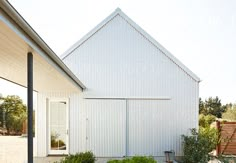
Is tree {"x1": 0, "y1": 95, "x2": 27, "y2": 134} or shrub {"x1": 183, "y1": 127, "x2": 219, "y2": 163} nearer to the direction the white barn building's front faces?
the shrub

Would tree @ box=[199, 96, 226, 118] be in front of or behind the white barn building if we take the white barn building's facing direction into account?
behind

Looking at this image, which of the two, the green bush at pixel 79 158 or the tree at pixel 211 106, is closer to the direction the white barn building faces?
the green bush

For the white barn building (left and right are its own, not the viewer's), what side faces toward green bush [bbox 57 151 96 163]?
front

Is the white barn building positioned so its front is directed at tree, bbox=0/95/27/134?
no

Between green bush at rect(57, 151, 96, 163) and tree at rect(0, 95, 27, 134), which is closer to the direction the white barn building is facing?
the green bush

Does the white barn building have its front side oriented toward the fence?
no

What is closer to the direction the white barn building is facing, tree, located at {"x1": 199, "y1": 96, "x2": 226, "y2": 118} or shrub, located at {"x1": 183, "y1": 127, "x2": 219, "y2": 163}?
the shrub

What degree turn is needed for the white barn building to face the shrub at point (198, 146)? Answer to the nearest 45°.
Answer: approximately 45° to its left

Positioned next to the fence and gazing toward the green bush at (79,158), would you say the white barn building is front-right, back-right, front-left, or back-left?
front-right
